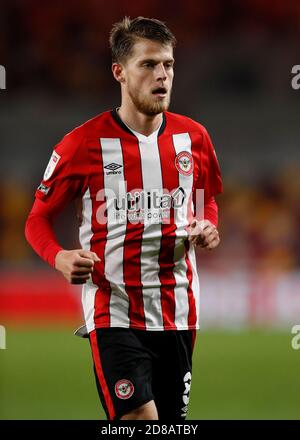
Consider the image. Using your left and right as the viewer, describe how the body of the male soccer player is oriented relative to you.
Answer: facing the viewer and to the right of the viewer
